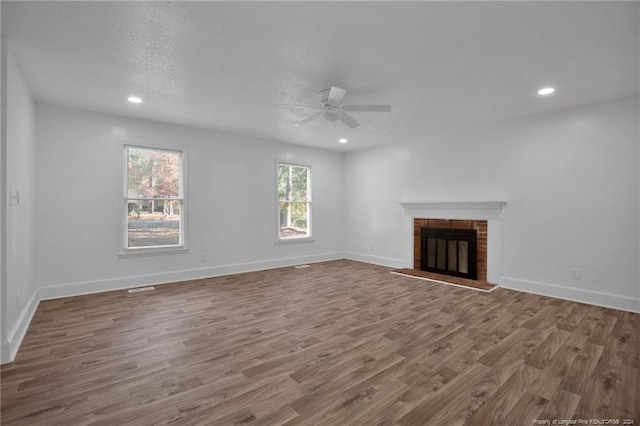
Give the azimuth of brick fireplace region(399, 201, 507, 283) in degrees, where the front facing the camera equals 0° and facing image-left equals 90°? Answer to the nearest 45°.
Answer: approximately 45°

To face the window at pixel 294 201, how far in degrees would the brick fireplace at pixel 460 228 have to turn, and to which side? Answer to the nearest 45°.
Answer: approximately 45° to its right
